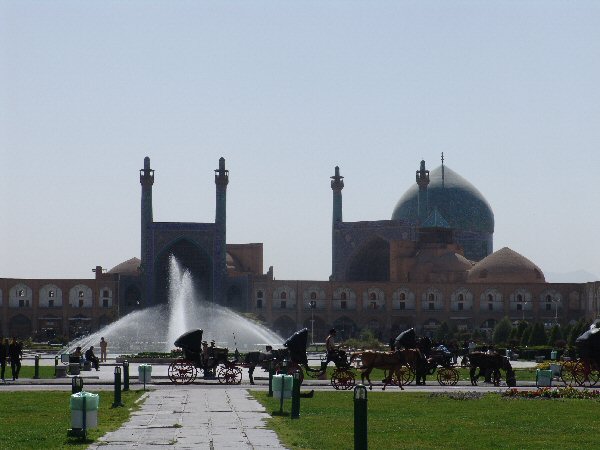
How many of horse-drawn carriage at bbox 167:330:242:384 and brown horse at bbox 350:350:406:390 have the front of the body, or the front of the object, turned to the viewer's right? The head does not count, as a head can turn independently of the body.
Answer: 2

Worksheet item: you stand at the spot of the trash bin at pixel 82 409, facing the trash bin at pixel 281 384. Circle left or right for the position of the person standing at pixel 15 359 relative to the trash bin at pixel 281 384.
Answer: left

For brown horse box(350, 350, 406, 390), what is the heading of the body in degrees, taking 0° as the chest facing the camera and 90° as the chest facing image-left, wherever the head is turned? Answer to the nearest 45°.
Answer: approximately 270°

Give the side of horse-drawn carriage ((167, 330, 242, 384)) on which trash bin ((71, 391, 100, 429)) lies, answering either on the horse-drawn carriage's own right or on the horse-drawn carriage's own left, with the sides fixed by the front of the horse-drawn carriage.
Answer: on the horse-drawn carriage's own right

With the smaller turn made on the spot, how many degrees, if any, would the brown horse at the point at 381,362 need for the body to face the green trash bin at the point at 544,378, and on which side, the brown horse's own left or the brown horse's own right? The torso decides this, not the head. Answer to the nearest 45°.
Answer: approximately 45° to the brown horse's own left

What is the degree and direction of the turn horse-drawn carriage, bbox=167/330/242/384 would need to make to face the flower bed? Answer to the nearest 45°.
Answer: approximately 45° to its right

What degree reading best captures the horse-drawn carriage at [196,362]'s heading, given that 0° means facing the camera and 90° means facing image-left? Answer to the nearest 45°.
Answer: approximately 270°

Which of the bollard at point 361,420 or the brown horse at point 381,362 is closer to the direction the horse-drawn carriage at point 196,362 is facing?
the brown horse

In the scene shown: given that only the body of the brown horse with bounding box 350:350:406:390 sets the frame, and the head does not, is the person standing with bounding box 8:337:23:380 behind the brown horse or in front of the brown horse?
behind
